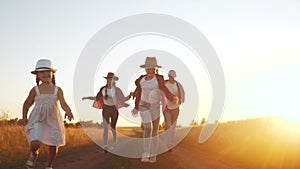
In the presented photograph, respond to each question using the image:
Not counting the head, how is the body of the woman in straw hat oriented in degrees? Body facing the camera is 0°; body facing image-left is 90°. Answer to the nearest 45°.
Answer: approximately 0°

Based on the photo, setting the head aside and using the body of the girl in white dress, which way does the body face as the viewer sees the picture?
toward the camera

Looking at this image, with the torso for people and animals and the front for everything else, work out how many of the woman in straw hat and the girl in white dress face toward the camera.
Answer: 2

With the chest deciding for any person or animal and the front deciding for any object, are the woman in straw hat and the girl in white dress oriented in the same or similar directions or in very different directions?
same or similar directions

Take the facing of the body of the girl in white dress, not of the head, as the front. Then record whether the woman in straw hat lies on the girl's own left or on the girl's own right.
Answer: on the girl's own left

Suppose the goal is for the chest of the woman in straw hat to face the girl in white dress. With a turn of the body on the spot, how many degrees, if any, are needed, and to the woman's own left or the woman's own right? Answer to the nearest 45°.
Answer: approximately 45° to the woman's own right

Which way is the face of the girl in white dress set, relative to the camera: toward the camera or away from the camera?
toward the camera
